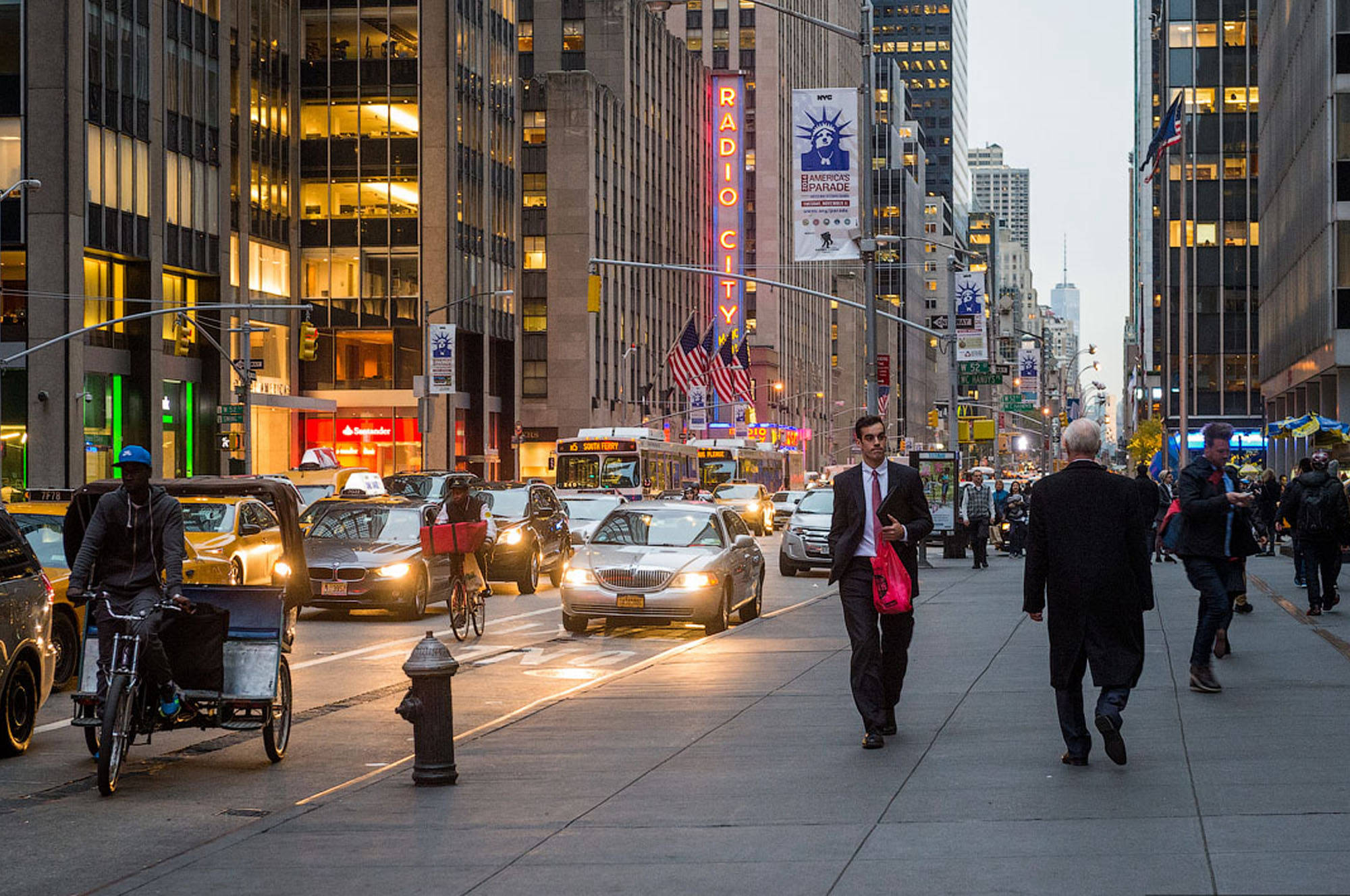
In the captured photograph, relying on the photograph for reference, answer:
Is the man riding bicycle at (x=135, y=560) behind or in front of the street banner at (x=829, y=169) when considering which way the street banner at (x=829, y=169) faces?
in front

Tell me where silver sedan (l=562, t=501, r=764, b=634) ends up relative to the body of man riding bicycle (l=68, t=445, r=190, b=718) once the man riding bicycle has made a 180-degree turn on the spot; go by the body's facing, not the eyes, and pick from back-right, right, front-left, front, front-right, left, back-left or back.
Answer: front-right

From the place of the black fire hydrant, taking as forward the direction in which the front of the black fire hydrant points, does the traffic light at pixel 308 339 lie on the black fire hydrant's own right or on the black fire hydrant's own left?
on the black fire hydrant's own right

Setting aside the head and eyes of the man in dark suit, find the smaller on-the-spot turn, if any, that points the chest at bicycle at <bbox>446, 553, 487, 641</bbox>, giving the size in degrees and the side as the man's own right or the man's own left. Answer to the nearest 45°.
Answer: approximately 135° to the man's own right

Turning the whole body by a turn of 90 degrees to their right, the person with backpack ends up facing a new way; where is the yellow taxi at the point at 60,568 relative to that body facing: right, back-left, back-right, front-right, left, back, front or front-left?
back-right

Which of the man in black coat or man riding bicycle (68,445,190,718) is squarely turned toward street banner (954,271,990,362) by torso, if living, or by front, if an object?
the man in black coat

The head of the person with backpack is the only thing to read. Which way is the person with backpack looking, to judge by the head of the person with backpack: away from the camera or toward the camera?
away from the camera

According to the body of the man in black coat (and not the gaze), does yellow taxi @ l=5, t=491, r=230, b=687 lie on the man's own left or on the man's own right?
on the man's own left

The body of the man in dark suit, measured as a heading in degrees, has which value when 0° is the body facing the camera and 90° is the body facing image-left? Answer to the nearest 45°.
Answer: approximately 0°

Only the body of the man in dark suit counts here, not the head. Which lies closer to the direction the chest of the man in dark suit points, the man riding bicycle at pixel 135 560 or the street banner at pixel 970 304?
the man riding bicycle

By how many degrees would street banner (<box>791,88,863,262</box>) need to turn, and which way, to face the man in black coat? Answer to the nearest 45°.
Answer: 0° — it already faces them

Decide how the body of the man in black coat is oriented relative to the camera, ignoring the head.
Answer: away from the camera

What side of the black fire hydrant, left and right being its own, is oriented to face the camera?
left

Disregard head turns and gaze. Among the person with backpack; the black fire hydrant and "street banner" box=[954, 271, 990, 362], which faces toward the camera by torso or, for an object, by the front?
the street banner

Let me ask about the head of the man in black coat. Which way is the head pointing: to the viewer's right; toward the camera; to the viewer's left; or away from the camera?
away from the camera
